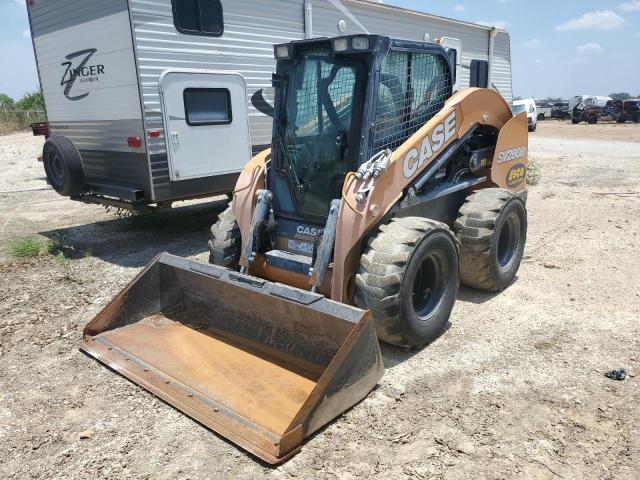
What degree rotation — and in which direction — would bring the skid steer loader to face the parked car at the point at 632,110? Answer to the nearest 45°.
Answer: approximately 180°

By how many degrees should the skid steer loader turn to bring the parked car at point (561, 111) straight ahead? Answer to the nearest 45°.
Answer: approximately 180°

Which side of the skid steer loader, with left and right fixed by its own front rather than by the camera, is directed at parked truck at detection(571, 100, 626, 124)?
back

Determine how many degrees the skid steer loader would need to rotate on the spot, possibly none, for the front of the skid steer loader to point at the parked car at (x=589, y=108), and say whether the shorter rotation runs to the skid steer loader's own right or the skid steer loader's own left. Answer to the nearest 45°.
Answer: approximately 180°

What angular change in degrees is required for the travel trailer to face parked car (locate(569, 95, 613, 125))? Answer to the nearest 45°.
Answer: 0° — it already faces it

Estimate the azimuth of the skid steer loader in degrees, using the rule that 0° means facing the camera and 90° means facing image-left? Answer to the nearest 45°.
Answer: approximately 45°

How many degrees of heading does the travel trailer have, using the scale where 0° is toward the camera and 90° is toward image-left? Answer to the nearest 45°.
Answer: approximately 225°

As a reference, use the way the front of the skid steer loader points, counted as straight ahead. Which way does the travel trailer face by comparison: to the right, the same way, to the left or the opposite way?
the opposite way
